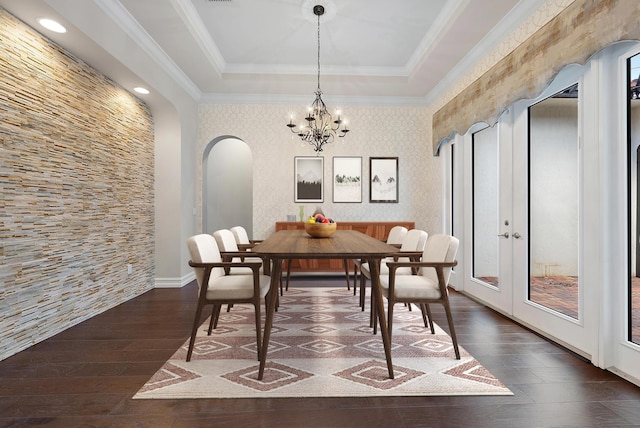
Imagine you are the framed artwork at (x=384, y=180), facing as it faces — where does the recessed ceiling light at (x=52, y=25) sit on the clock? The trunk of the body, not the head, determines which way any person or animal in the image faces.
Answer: The recessed ceiling light is roughly at 1 o'clock from the framed artwork.

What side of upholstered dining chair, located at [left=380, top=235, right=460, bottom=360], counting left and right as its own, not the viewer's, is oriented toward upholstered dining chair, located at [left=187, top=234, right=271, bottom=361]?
front

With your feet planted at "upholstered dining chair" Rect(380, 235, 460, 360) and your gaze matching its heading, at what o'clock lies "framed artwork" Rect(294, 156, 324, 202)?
The framed artwork is roughly at 2 o'clock from the upholstered dining chair.

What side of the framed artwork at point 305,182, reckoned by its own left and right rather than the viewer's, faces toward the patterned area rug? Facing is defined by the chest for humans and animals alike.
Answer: front

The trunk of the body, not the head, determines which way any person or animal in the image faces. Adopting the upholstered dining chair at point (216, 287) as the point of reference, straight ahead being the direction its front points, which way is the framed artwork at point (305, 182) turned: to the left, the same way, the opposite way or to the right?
to the right

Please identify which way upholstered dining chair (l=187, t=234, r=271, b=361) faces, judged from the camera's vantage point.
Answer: facing to the right of the viewer

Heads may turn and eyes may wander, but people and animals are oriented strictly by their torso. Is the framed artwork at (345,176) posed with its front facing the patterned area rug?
yes

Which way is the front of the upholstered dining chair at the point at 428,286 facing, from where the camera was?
facing to the left of the viewer

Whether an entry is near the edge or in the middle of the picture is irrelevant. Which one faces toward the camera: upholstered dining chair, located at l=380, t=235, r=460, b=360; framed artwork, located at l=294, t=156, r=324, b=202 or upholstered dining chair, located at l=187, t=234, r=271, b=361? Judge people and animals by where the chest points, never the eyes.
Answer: the framed artwork

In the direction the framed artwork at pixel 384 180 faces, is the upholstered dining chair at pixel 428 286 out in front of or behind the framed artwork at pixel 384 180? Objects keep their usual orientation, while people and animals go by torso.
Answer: in front

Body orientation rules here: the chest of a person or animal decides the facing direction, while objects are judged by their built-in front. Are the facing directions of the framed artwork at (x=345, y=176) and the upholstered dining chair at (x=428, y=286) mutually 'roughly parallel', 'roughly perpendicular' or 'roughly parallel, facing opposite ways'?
roughly perpendicular

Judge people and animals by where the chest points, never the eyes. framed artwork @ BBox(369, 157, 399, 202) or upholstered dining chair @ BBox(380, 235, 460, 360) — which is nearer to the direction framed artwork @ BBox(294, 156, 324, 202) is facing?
the upholstered dining chair
